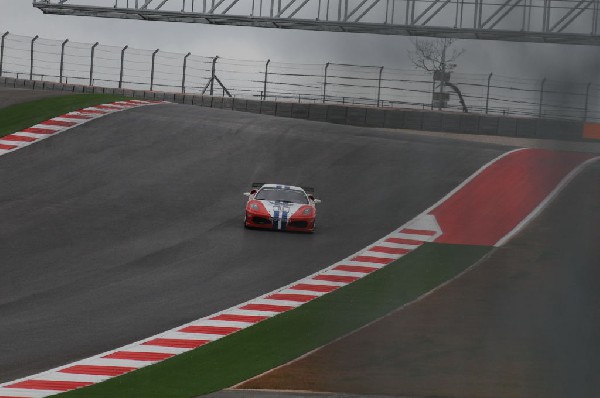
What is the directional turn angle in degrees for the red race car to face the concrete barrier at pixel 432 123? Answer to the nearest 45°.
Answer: approximately 180°

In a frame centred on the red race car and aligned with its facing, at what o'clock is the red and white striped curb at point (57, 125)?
The red and white striped curb is roughly at 5 o'clock from the red race car.

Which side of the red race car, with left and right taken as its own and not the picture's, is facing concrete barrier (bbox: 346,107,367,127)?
back

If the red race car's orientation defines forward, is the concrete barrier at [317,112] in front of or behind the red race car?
behind

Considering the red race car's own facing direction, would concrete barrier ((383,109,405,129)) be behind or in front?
behind

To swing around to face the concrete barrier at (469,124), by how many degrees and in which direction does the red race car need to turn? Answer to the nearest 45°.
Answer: approximately 180°

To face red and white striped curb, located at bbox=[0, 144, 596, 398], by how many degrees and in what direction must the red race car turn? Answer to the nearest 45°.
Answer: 0° — it already faces it

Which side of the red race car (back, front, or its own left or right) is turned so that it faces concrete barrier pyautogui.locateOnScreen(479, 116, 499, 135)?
back

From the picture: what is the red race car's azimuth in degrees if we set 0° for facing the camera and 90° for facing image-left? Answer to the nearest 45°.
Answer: approximately 0°

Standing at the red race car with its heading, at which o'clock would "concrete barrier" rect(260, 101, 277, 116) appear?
The concrete barrier is roughly at 6 o'clock from the red race car.
